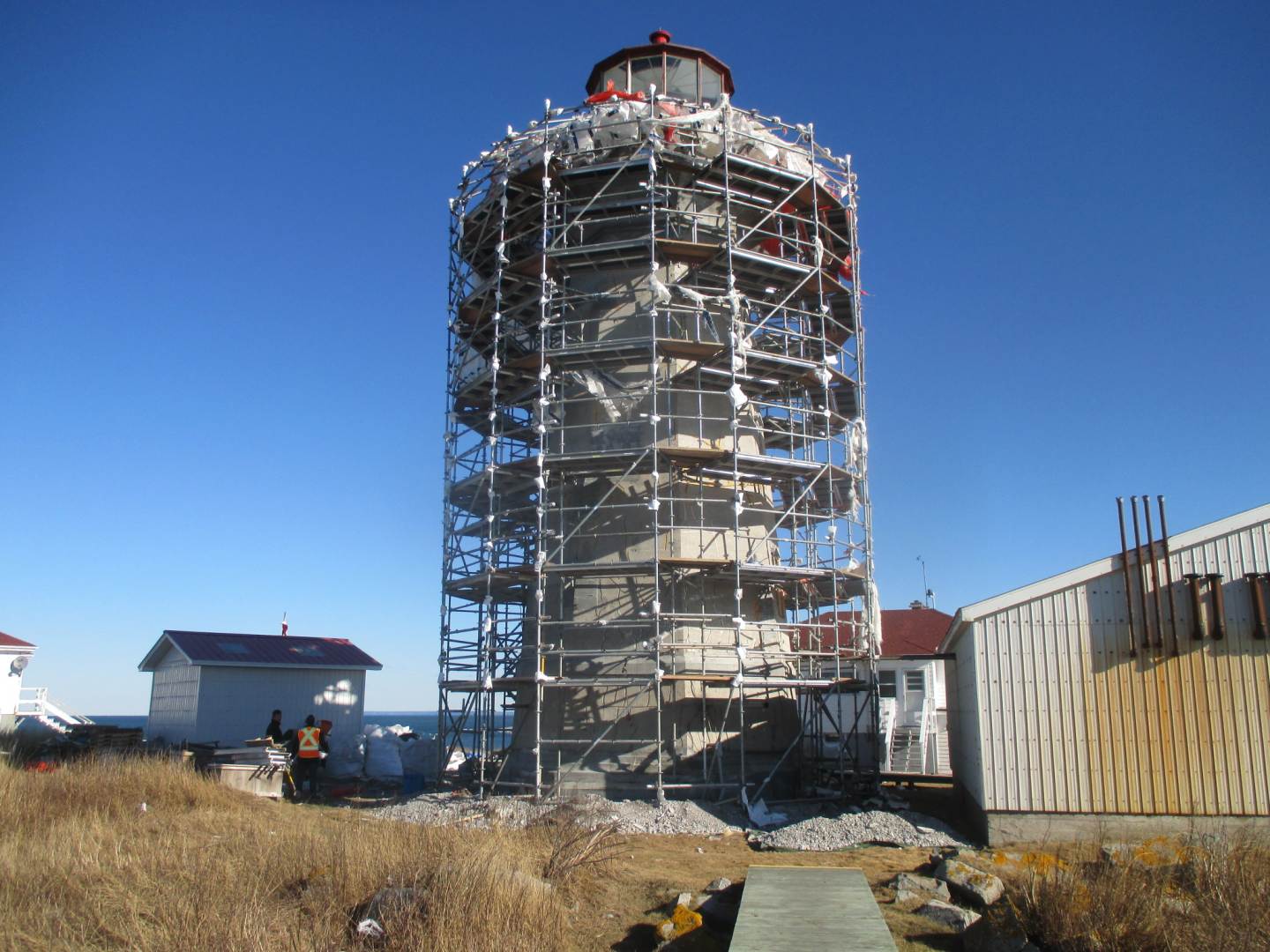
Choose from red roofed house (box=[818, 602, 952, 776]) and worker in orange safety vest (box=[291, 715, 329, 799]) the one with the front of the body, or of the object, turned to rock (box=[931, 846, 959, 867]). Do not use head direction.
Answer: the red roofed house

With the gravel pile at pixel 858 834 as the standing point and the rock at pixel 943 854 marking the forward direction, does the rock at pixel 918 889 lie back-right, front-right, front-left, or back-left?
front-right

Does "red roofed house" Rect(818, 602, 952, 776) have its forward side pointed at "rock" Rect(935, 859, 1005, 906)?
yes

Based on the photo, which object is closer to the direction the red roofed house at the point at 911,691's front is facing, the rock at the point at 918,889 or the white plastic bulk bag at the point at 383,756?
the rock

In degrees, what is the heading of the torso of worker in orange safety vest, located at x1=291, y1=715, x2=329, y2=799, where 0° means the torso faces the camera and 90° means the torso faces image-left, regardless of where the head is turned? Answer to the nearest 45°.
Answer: approximately 180°

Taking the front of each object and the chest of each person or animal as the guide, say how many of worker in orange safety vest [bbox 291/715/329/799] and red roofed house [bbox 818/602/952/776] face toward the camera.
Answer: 1

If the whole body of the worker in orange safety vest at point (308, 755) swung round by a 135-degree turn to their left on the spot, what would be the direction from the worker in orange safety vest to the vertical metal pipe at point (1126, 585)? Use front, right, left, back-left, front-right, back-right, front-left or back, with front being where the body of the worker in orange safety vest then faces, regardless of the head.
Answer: left

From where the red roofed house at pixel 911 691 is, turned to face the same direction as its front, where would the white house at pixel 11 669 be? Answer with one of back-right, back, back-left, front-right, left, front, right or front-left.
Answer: right

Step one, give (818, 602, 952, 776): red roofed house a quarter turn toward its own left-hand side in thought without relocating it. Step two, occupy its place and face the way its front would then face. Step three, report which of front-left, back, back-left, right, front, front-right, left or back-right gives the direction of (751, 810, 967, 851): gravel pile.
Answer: right

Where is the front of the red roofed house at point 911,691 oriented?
toward the camera

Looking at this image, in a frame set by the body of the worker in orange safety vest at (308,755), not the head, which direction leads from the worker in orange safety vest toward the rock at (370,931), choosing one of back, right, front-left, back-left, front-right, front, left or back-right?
back

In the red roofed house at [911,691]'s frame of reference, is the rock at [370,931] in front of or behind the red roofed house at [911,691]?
in front

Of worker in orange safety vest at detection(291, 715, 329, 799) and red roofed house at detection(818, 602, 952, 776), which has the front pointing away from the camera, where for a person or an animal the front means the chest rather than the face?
the worker in orange safety vest

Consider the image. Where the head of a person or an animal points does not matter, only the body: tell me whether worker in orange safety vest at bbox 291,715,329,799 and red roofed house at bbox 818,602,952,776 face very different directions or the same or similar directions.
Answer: very different directions
